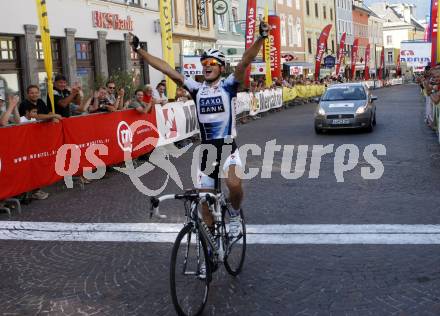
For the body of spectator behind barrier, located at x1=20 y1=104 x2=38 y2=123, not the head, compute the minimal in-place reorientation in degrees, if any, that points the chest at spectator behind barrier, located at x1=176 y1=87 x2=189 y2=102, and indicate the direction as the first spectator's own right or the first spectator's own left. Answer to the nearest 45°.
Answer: approximately 90° to the first spectator's own left

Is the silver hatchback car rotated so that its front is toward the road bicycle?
yes

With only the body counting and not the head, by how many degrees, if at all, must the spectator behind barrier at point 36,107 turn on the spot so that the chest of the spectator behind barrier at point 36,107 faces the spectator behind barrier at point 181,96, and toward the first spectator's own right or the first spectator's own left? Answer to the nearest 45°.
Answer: approximately 90° to the first spectator's own left

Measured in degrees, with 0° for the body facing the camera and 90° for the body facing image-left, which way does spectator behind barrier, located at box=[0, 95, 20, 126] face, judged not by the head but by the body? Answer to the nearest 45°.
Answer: approximately 315°

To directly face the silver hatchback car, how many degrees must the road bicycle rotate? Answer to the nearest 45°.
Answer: approximately 135° to its right

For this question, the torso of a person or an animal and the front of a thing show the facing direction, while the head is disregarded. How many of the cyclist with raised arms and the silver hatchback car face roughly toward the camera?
2

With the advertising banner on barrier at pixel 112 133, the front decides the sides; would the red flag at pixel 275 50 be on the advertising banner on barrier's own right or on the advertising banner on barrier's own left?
on the advertising banner on barrier's own left

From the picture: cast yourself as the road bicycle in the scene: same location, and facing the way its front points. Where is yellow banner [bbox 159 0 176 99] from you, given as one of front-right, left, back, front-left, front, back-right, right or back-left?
back-right
